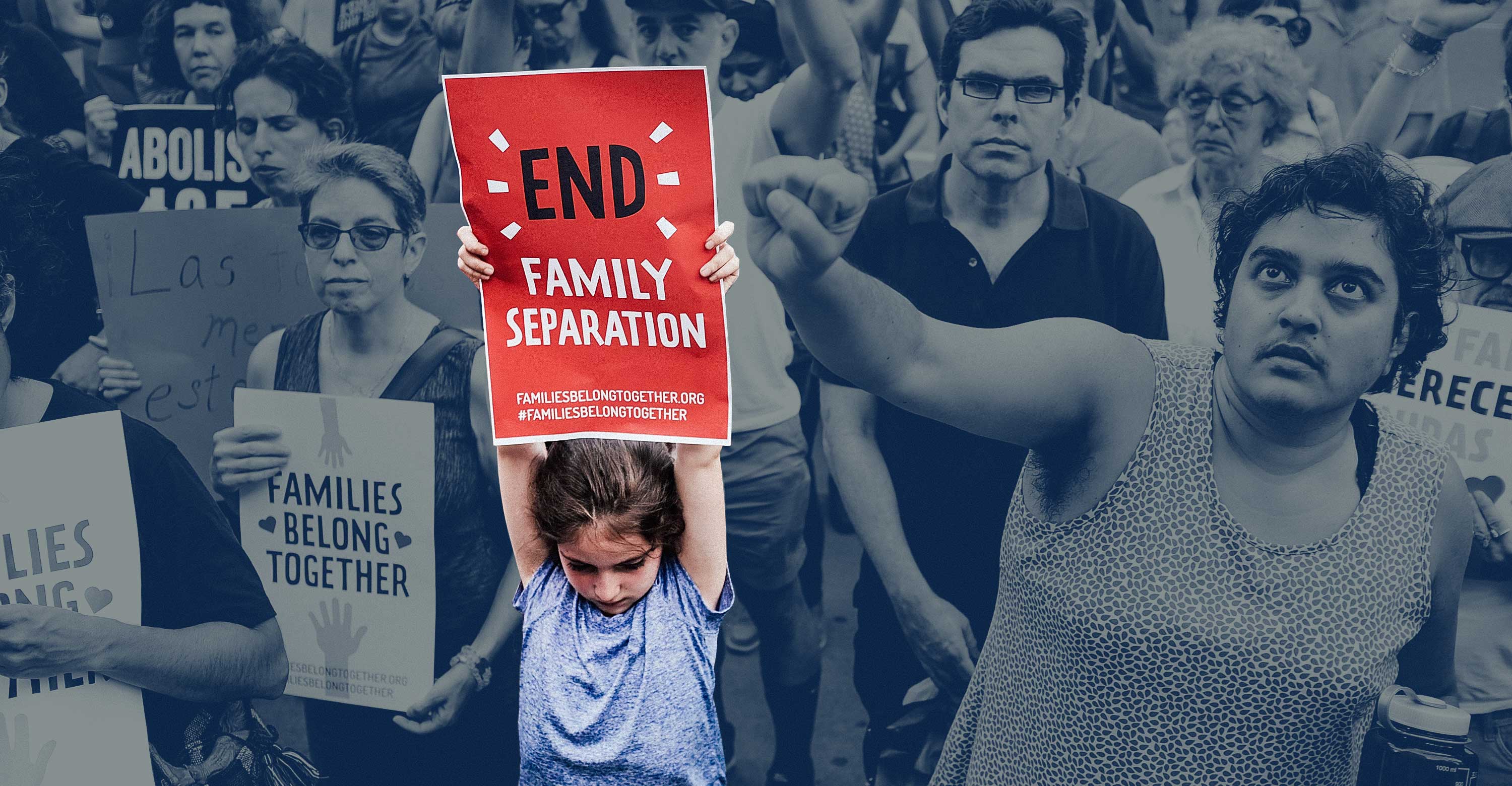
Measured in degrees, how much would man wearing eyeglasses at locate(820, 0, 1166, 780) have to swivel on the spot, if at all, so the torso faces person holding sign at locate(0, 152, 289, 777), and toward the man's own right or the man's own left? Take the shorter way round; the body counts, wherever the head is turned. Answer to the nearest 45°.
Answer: approximately 90° to the man's own right

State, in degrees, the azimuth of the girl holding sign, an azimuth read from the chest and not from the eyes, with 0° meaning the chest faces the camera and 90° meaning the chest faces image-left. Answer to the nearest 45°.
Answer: approximately 0°

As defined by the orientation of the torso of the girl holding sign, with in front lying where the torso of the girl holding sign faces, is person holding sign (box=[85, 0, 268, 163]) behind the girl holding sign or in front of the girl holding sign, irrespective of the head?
behind

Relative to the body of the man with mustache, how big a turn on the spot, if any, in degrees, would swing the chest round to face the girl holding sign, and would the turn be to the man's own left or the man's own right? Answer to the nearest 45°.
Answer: approximately 45° to the man's own right
